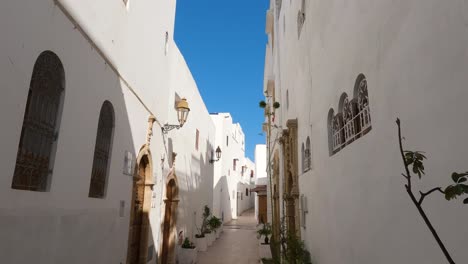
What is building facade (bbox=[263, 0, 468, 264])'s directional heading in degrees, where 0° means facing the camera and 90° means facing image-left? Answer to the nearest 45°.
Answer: approximately 45°

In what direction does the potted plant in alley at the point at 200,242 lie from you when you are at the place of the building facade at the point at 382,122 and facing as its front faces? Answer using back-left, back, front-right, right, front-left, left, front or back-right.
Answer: right

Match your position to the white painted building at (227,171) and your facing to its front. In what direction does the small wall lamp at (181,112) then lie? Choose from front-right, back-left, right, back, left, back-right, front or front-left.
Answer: front-right

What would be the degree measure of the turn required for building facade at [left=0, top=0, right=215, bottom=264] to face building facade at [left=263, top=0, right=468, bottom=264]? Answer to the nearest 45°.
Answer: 0° — it already faces it

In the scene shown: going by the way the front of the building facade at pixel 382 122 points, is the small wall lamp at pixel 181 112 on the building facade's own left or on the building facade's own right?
on the building facade's own right

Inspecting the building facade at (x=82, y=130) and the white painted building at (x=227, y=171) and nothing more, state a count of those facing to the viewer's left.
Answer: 0

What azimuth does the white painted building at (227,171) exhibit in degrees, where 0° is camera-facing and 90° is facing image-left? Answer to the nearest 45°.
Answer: approximately 315°
